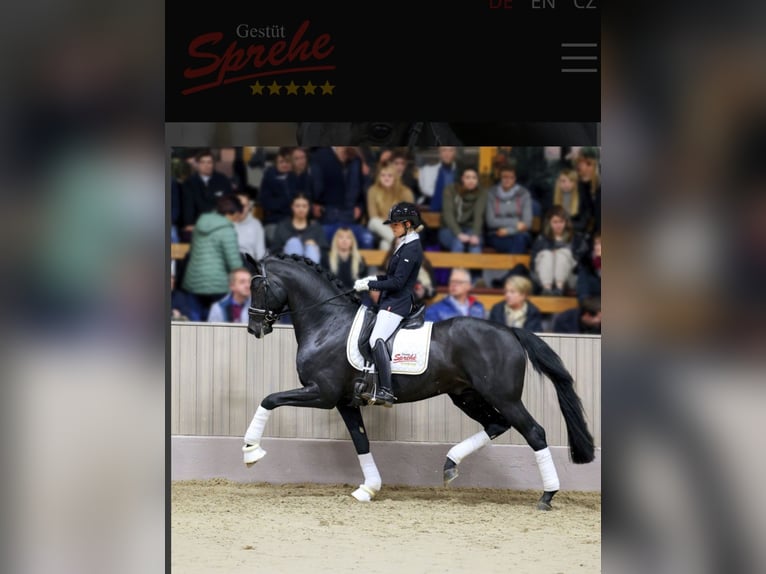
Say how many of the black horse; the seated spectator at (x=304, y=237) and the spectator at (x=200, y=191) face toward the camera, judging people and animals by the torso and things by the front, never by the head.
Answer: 2

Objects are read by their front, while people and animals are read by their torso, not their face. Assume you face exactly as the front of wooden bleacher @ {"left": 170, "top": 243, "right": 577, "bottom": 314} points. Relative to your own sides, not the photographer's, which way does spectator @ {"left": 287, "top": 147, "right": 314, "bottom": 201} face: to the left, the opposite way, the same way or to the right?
the same way

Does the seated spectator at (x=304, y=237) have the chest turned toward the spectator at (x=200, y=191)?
no

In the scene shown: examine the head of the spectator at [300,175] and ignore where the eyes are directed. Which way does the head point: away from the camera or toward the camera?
toward the camera

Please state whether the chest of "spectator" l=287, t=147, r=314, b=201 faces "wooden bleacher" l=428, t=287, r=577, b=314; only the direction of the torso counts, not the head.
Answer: no

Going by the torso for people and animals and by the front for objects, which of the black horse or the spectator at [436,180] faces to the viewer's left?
the black horse

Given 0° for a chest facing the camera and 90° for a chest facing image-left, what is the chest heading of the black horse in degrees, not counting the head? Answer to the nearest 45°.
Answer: approximately 90°

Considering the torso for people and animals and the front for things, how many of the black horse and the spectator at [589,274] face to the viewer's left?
1

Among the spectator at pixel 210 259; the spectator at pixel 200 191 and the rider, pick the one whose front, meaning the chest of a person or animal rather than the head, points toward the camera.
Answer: the spectator at pixel 200 191

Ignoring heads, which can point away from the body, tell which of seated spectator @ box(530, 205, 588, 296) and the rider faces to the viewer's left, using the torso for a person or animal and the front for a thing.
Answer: the rider

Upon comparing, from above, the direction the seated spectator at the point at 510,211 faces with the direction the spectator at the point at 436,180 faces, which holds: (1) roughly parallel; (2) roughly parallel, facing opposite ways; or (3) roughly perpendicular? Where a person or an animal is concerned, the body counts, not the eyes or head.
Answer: roughly parallel

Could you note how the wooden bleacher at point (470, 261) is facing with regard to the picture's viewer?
facing the viewer

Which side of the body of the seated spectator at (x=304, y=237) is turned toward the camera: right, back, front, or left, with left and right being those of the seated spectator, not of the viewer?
front

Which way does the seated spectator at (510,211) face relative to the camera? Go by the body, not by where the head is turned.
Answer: toward the camera

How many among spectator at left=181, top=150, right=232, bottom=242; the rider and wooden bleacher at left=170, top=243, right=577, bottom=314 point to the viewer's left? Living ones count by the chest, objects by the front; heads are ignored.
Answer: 1

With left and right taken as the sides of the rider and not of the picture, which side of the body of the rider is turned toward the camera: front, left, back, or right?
left

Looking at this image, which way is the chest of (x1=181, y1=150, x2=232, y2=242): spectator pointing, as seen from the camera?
toward the camera

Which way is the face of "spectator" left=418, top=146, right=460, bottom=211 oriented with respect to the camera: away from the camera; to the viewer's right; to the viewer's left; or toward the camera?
toward the camera

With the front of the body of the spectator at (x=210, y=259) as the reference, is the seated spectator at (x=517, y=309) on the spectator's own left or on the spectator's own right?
on the spectator's own right

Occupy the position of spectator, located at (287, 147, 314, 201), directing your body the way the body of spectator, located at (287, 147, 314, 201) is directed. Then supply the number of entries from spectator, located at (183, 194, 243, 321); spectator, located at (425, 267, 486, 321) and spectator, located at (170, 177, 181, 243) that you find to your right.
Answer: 2

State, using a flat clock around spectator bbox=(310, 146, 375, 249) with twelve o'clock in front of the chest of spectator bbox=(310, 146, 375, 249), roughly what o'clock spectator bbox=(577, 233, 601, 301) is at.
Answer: spectator bbox=(577, 233, 601, 301) is roughly at 9 o'clock from spectator bbox=(310, 146, 375, 249).
